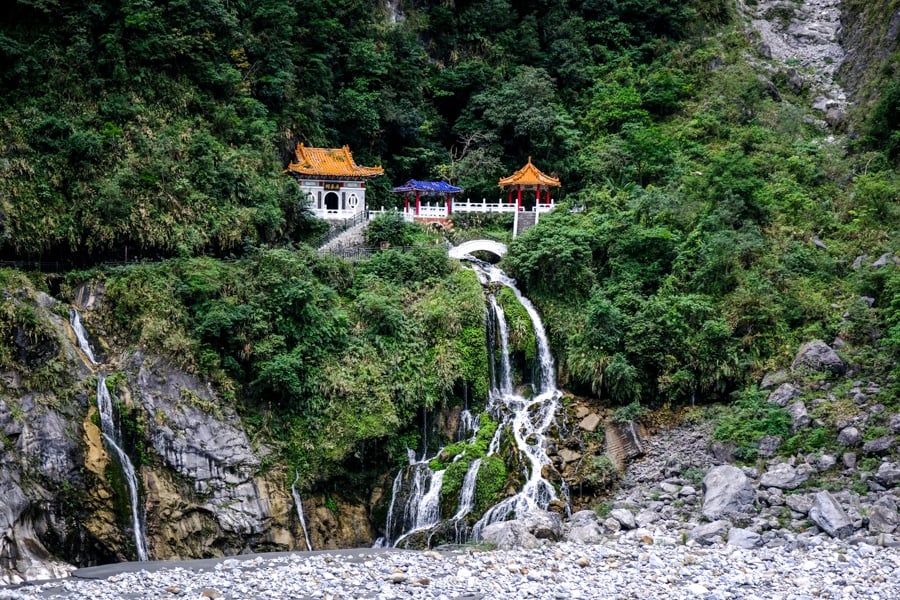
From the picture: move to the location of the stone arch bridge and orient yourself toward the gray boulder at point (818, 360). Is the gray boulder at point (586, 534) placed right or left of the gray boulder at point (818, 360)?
right

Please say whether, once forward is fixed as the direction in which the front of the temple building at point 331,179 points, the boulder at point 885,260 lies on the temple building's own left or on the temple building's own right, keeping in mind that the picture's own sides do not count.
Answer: on the temple building's own left

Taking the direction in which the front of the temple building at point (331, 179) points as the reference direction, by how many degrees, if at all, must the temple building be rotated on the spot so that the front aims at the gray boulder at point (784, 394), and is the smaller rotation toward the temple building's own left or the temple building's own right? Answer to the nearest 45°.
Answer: approximately 45° to the temple building's own left

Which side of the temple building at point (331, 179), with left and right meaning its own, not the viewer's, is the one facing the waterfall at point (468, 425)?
front

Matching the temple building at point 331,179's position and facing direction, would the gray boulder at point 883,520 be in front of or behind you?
in front

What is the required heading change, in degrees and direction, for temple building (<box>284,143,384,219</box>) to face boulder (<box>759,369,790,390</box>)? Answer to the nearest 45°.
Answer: approximately 45° to its left

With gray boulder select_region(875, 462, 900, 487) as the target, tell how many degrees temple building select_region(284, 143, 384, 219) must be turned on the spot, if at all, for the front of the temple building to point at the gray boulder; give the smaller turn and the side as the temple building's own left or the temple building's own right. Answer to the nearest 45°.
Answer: approximately 45° to the temple building's own left

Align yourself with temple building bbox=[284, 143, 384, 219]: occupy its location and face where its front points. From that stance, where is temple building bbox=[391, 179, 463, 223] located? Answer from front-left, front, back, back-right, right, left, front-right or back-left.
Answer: left

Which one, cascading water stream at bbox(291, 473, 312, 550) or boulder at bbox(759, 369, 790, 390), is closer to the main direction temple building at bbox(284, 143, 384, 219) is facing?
the cascading water stream

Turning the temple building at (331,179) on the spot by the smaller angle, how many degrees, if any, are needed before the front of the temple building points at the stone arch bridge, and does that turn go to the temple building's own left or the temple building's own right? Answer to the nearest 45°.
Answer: approximately 45° to the temple building's own left

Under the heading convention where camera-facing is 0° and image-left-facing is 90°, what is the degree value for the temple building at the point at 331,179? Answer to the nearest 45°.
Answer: approximately 0°
